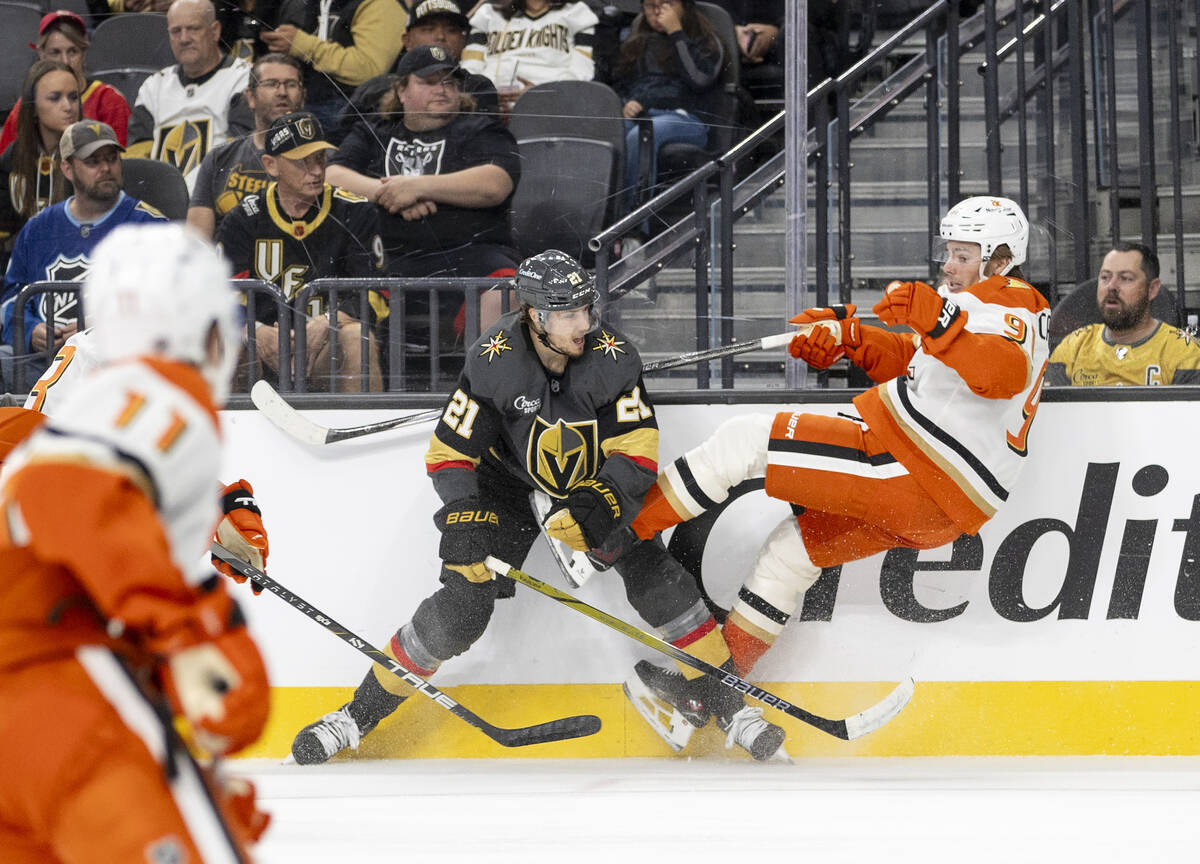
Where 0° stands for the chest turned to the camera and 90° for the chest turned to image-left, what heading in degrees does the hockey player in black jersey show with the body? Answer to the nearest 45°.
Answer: approximately 0°

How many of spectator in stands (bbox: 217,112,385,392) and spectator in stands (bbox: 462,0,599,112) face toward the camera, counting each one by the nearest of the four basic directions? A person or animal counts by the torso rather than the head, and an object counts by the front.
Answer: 2

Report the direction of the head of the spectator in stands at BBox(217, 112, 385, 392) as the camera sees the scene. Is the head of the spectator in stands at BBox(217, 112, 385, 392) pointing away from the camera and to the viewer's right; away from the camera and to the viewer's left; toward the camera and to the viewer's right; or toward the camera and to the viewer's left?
toward the camera and to the viewer's right

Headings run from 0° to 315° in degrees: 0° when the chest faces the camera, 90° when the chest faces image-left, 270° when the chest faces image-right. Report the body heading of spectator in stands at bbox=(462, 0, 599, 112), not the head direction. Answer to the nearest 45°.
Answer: approximately 0°

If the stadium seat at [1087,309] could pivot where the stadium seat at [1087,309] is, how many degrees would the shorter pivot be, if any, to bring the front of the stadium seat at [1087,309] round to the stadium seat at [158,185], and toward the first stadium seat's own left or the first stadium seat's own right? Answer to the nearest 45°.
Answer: approximately 90° to the first stadium seat's own right

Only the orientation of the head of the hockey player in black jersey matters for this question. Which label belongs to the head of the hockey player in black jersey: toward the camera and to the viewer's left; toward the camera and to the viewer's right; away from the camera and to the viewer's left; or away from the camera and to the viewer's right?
toward the camera and to the viewer's right

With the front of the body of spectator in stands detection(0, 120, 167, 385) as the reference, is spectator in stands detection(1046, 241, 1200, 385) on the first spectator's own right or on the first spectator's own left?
on the first spectator's own left
